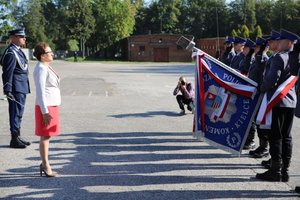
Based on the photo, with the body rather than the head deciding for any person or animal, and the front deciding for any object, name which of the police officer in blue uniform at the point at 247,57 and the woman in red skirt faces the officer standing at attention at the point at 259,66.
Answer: the woman in red skirt

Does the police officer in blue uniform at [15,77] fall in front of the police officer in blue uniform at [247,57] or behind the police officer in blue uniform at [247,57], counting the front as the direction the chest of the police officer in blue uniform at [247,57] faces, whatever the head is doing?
in front

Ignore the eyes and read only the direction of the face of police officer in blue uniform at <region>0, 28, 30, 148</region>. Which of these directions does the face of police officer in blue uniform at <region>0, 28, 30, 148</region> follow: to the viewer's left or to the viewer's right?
to the viewer's right

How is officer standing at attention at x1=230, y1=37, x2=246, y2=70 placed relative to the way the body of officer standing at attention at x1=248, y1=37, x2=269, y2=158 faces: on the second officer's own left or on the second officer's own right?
on the second officer's own right

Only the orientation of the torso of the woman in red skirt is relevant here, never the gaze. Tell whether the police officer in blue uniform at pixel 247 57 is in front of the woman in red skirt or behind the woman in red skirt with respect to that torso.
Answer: in front

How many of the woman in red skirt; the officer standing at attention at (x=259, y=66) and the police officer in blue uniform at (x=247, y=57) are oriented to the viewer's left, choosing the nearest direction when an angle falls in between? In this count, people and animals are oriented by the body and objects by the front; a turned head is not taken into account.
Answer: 2

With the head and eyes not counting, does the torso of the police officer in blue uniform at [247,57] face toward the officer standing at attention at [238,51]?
no

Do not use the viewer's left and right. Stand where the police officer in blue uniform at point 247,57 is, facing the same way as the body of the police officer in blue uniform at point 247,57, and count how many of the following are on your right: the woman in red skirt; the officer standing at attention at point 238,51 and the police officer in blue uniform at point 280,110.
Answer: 1

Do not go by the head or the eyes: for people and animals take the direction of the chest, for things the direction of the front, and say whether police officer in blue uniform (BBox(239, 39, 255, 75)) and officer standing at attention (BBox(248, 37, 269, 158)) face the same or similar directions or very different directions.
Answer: same or similar directions

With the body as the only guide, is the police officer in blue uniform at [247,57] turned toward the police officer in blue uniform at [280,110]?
no

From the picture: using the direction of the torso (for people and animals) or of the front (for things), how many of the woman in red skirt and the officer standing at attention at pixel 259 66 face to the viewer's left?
1

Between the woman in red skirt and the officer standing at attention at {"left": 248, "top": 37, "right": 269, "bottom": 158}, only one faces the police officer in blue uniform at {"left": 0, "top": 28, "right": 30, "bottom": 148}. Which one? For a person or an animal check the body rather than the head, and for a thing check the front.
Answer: the officer standing at attention

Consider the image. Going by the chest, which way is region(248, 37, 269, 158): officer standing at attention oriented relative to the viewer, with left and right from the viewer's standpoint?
facing to the left of the viewer

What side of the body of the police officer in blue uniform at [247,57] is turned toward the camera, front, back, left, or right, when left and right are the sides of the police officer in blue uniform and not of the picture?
left

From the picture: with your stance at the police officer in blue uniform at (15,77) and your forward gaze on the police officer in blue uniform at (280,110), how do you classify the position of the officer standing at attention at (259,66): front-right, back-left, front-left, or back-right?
front-left

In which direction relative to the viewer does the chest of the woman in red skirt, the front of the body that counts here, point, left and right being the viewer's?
facing to the right of the viewer

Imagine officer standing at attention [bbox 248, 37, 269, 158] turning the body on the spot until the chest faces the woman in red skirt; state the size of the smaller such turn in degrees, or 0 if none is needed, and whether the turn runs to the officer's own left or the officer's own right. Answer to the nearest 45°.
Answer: approximately 45° to the officer's own left
